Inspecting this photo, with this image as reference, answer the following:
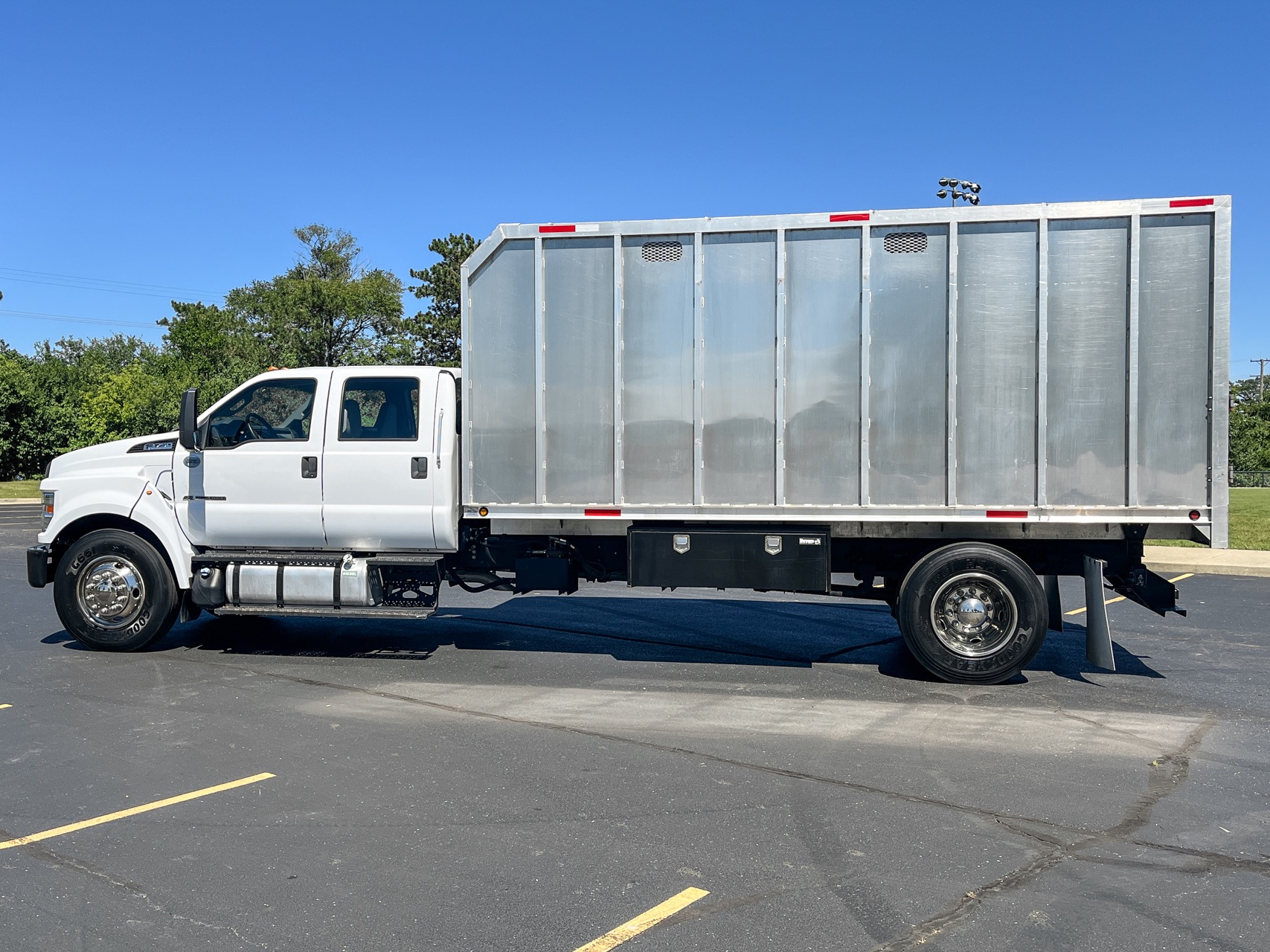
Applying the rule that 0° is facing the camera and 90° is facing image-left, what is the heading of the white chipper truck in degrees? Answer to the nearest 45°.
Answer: approximately 90°
